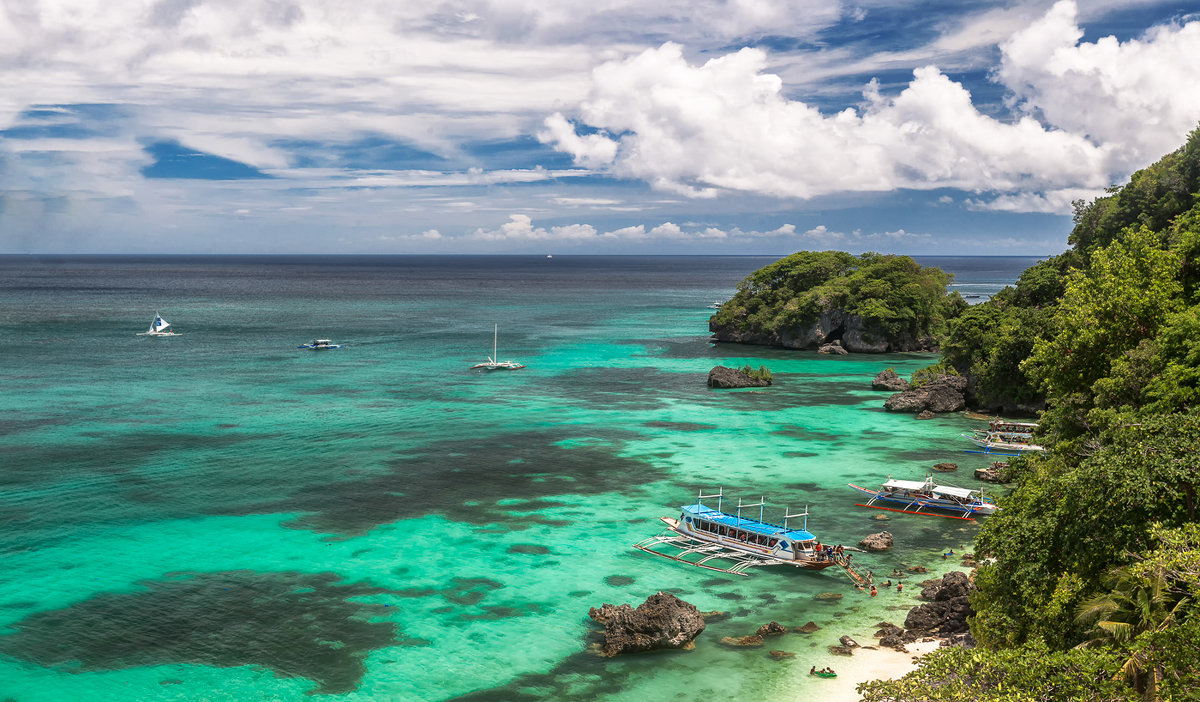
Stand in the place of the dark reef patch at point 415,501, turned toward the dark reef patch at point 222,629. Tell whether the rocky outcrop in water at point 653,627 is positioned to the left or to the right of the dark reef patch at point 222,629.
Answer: left

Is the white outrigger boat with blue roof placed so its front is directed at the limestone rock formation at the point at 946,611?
yes

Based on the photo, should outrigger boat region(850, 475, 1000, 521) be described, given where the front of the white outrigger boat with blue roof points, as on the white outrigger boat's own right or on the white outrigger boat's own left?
on the white outrigger boat's own left

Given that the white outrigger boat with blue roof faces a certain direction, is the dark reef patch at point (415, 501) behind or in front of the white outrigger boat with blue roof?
behind

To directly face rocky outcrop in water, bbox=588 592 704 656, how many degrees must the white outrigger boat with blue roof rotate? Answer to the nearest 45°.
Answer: approximately 45° to its right

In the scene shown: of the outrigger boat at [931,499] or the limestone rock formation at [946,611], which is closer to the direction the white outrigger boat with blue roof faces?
the limestone rock formation

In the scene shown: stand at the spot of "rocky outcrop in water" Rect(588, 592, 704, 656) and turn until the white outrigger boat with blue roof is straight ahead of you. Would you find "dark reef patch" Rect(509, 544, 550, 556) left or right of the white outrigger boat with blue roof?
left

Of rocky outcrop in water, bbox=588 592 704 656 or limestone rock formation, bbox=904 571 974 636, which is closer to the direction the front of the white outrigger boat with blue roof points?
the limestone rock formation

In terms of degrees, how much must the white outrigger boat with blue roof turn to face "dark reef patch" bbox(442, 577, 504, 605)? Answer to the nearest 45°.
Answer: approximately 90° to its right

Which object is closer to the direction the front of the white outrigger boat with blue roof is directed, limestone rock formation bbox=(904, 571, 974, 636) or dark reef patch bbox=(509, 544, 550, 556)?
the limestone rock formation

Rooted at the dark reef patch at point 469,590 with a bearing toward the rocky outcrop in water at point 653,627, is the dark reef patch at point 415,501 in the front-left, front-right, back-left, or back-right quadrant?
back-left

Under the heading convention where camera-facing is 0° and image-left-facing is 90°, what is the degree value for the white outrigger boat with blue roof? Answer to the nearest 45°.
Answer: approximately 315°
